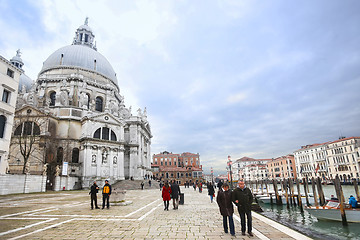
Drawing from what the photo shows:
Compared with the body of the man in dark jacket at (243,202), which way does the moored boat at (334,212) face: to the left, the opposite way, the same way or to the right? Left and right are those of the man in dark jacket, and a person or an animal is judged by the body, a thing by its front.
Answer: to the right

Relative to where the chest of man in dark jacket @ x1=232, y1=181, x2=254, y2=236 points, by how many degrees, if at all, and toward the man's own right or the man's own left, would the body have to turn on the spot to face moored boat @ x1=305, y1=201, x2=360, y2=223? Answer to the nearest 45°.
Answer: approximately 135° to the man's own left

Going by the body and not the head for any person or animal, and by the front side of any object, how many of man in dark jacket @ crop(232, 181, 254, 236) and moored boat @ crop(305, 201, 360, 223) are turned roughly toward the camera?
1

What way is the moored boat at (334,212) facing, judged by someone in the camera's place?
facing to the left of the viewer

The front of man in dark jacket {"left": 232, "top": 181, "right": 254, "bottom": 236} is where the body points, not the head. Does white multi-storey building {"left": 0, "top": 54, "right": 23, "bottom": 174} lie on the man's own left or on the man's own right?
on the man's own right

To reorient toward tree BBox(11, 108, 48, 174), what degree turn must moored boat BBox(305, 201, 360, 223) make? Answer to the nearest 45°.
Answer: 0° — it already faces it

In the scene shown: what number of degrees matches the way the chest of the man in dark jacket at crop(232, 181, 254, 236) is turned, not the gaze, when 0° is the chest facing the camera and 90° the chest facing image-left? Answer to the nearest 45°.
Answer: approximately 0°

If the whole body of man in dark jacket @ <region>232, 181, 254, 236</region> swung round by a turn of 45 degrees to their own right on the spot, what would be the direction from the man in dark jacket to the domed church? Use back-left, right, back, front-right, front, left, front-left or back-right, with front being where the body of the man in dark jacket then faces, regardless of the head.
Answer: right
